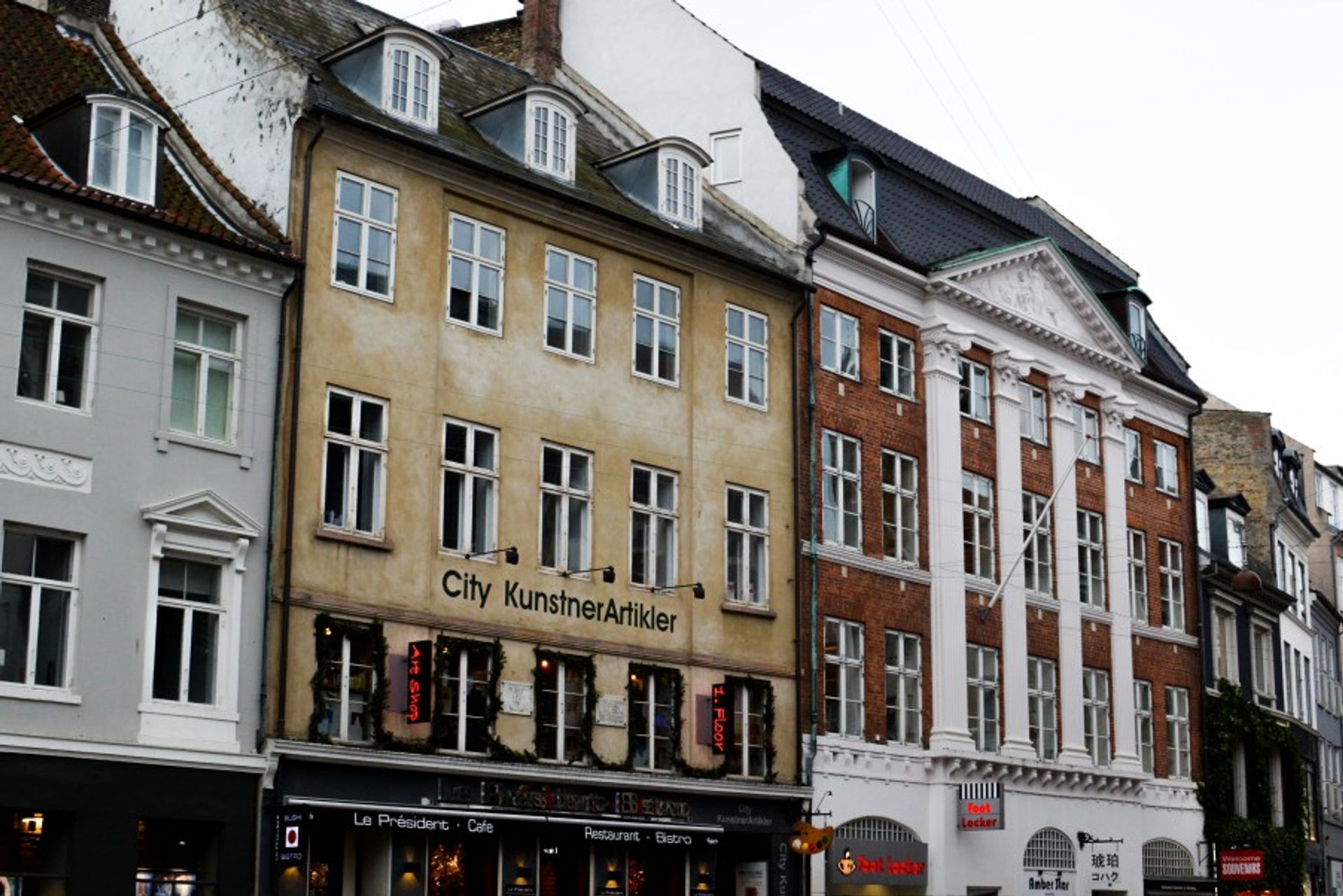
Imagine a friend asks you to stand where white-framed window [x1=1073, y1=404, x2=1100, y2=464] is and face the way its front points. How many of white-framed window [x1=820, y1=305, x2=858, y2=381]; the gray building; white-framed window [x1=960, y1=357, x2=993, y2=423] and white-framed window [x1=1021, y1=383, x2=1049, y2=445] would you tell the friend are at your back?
0

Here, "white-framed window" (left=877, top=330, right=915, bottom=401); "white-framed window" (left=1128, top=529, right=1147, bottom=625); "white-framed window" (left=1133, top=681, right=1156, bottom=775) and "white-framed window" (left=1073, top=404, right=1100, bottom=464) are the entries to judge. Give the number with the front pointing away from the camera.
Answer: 0

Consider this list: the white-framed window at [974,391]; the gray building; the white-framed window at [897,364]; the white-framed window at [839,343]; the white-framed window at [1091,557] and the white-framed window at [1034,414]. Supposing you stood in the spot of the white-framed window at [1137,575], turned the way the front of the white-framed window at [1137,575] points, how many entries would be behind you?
0

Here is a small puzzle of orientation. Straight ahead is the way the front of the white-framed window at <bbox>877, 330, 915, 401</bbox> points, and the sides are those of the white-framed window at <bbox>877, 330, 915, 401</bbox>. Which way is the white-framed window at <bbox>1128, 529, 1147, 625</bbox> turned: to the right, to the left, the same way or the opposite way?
the same way

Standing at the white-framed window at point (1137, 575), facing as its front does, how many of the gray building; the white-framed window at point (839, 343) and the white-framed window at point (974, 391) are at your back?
0

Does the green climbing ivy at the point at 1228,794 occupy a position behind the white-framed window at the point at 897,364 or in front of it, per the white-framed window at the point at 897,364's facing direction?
behind

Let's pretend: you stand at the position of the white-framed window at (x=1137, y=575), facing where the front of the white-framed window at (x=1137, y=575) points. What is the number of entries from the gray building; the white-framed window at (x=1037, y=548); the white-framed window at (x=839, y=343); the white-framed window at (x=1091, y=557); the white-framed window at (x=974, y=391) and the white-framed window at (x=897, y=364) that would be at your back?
0

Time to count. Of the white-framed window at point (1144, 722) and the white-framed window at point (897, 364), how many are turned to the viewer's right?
0

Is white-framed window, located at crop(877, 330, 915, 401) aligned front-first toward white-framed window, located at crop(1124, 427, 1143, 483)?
no

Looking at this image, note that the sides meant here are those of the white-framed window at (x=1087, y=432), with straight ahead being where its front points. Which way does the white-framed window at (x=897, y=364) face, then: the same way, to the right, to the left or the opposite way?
the same way

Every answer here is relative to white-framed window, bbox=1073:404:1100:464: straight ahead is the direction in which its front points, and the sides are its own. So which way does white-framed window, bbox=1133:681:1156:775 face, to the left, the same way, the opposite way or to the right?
the same way

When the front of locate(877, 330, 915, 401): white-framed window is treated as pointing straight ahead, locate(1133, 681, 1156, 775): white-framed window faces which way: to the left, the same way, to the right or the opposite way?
the same way
